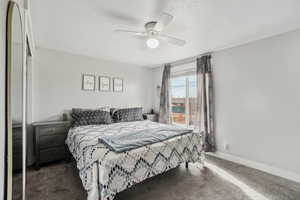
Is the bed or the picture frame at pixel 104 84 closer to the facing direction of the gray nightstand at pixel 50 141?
the bed

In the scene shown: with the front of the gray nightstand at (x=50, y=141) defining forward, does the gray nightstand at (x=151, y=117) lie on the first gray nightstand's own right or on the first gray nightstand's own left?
on the first gray nightstand's own left

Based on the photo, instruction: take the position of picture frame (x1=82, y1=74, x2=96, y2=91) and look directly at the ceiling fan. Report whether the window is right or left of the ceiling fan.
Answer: left

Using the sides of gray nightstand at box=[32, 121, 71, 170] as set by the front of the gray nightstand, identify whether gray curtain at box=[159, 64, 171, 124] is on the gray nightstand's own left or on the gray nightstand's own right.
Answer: on the gray nightstand's own left

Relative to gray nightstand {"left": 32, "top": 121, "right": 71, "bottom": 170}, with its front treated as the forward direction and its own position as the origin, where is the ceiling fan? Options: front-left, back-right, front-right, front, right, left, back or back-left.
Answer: front

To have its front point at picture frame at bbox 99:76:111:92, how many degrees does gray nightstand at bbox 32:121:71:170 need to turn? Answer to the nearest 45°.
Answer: approximately 90° to its left

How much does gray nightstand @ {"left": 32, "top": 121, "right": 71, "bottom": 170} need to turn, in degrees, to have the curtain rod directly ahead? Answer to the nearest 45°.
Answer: approximately 45° to its left

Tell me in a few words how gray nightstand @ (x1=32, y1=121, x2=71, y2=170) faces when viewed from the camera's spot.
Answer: facing the viewer and to the right of the viewer

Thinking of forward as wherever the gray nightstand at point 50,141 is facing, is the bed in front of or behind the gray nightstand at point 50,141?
in front
